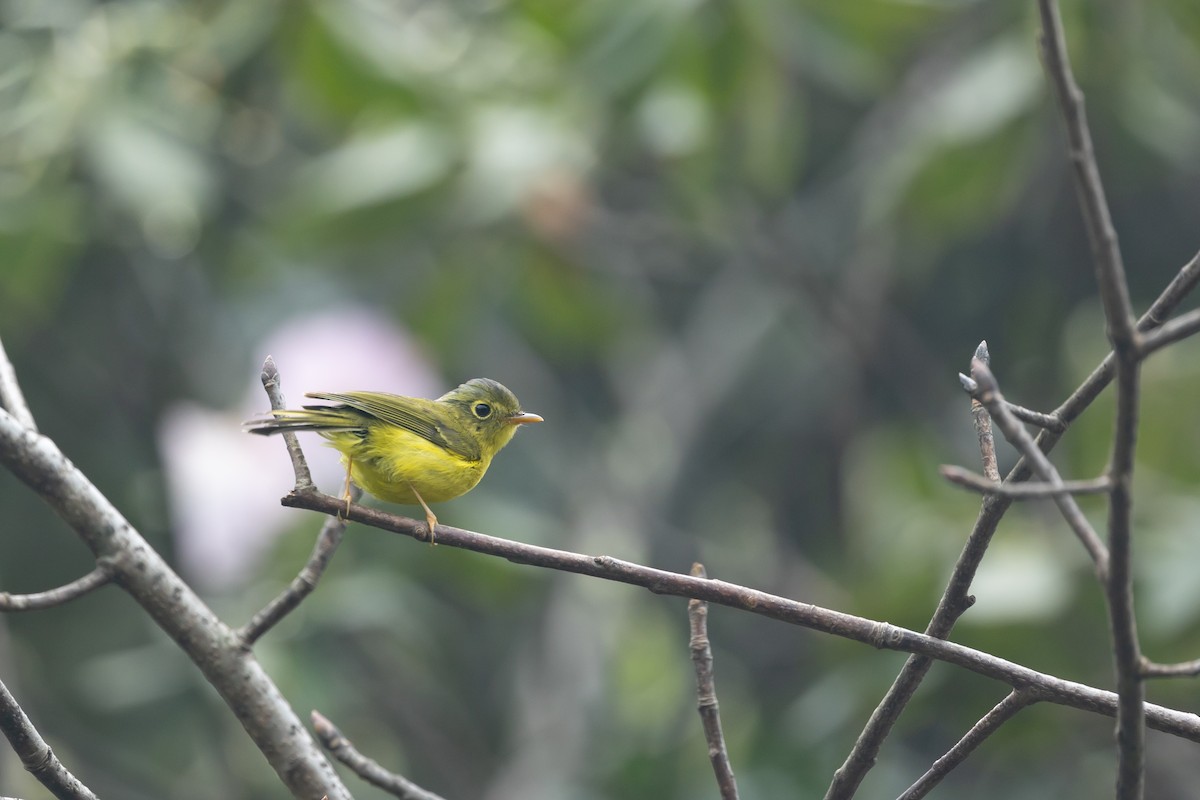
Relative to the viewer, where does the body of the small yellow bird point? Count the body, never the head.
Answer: to the viewer's right
